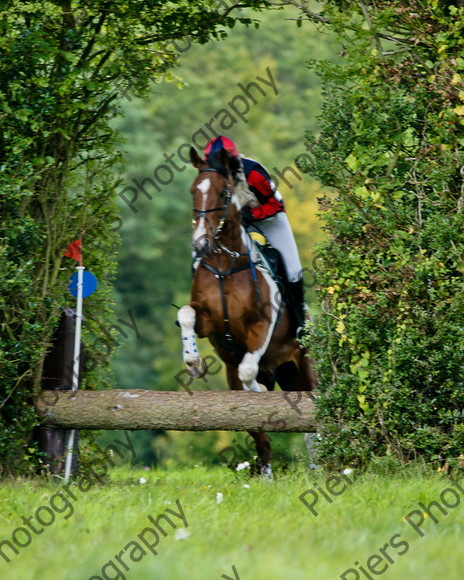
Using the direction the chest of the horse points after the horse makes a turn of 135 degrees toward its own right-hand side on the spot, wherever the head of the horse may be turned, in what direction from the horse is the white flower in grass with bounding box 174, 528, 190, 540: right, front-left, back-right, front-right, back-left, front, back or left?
back

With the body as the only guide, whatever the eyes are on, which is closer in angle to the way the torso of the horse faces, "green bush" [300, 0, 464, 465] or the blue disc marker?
the blue disc marker

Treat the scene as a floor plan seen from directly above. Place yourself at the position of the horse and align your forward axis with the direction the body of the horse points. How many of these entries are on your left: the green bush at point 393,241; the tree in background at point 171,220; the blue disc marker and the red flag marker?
1

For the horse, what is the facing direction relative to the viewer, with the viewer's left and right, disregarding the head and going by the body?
facing the viewer and to the left of the viewer

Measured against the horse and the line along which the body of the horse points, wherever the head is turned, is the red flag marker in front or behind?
in front

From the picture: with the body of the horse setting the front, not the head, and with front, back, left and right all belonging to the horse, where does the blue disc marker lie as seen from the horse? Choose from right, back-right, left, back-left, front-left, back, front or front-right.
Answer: front-right

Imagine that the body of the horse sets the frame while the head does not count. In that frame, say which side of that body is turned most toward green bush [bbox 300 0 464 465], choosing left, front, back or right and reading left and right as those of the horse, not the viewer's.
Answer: left

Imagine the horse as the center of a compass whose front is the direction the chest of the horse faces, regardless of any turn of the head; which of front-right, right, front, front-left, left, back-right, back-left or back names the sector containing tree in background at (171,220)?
back-right

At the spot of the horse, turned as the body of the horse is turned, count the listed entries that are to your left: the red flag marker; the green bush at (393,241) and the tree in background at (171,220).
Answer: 1
